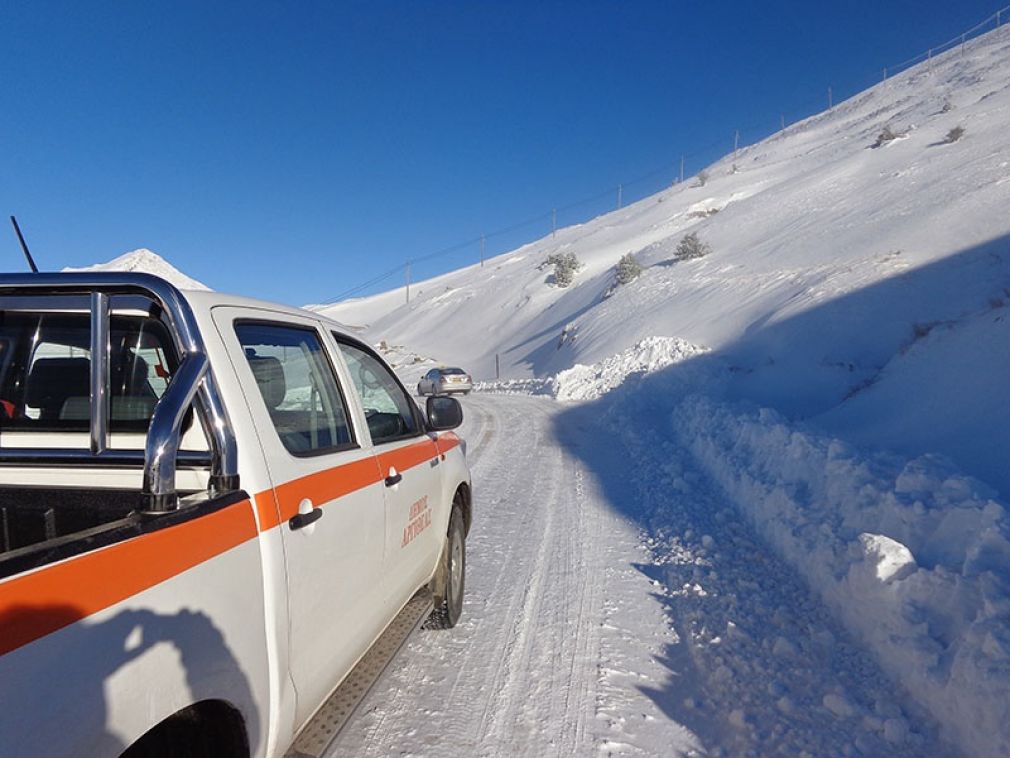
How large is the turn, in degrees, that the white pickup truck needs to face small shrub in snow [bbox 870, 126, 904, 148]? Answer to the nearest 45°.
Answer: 0° — it already faces it

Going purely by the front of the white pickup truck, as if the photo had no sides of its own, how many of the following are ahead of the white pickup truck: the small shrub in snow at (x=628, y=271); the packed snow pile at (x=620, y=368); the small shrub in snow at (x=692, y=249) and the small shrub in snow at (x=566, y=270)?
4

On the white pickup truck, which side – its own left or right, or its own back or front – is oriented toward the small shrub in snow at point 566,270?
front

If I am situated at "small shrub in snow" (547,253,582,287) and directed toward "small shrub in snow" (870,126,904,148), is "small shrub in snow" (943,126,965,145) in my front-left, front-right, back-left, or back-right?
front-right

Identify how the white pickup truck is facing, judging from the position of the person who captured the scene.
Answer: facing away from the viewer and to the right of the viewer

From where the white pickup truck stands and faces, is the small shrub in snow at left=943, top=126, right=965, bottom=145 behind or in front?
in front

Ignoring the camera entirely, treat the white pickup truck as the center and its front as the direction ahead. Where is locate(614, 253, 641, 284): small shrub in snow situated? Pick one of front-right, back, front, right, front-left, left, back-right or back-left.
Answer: front

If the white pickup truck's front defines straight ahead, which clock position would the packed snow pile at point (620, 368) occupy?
The packed snow pile is roughly at 12 o'clock from the white pickup truck.
